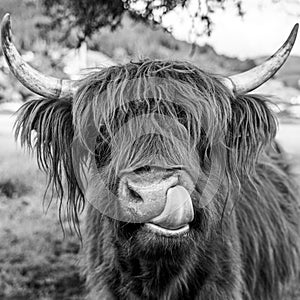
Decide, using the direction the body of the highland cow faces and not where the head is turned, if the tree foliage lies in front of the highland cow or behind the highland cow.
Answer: behind

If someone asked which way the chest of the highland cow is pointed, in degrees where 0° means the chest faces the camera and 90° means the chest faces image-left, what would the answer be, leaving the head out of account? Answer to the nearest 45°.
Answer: approximately 0°
